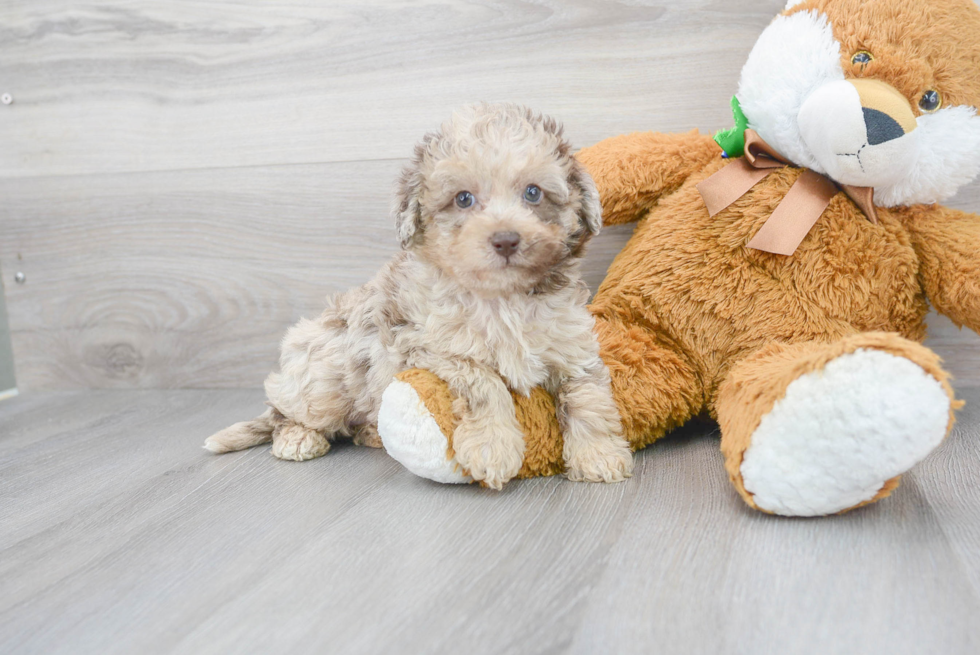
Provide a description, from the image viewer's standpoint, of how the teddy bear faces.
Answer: facing the viewer

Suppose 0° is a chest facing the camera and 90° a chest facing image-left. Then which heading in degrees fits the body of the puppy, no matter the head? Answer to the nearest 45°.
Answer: approximately 315°
